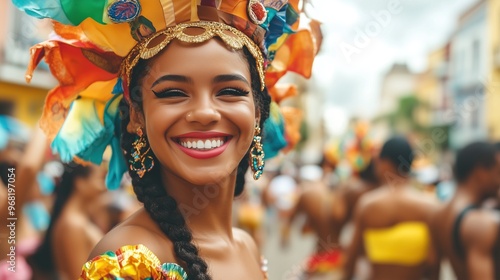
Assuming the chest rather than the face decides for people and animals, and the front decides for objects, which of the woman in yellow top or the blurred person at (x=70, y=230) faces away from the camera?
the woman in yellow top

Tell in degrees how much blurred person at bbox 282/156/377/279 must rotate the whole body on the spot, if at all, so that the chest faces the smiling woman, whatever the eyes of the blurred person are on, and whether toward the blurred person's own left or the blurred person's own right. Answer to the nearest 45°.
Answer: approximately 180°

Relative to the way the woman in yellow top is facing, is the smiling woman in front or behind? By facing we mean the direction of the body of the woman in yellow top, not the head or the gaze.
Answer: behind

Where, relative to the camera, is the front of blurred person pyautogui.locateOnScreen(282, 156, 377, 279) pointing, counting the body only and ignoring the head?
away from the camera

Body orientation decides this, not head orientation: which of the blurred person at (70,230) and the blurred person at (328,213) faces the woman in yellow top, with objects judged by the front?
the blurred person at (70,230)

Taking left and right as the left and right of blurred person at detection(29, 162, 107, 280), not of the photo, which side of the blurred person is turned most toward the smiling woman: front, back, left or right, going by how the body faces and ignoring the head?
right

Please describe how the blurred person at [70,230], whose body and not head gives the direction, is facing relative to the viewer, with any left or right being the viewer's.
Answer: facing to the right of the viewer

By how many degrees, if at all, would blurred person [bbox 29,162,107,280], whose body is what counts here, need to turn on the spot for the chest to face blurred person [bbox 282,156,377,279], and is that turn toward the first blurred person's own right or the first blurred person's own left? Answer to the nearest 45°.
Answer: approximately 45° to the first blurred person's own left

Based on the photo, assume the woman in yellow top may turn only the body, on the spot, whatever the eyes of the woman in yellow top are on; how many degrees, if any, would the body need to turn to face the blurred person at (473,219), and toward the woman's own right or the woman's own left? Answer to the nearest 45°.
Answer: approximately 135° to the woman's own right

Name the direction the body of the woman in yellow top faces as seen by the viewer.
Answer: away from the camera

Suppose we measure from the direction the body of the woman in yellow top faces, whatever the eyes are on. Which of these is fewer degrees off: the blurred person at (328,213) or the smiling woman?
the blurred person

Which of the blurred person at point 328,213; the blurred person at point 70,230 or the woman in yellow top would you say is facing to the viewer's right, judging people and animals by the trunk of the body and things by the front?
the blurred person at point 70,230
